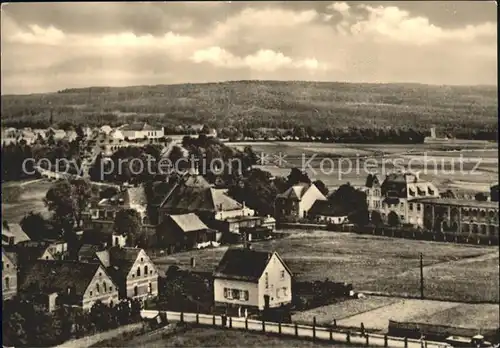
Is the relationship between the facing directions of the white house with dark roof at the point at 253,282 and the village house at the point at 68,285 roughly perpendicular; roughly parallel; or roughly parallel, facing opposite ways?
roughly parallel

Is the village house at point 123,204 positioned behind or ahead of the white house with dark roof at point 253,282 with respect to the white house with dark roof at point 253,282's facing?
behind

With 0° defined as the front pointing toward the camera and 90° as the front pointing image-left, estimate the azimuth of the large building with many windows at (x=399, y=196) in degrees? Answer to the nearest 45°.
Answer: approximately 45°

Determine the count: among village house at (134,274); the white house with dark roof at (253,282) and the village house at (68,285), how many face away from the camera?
0

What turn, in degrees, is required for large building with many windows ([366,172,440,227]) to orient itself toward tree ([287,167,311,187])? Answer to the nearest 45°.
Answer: approximately 45° to its right

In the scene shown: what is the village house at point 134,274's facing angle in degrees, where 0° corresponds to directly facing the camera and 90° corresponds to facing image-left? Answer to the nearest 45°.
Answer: approximately 315°

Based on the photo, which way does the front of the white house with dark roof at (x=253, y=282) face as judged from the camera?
facing the viewer and to the right of the viewer

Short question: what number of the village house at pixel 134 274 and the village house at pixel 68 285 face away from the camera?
0
